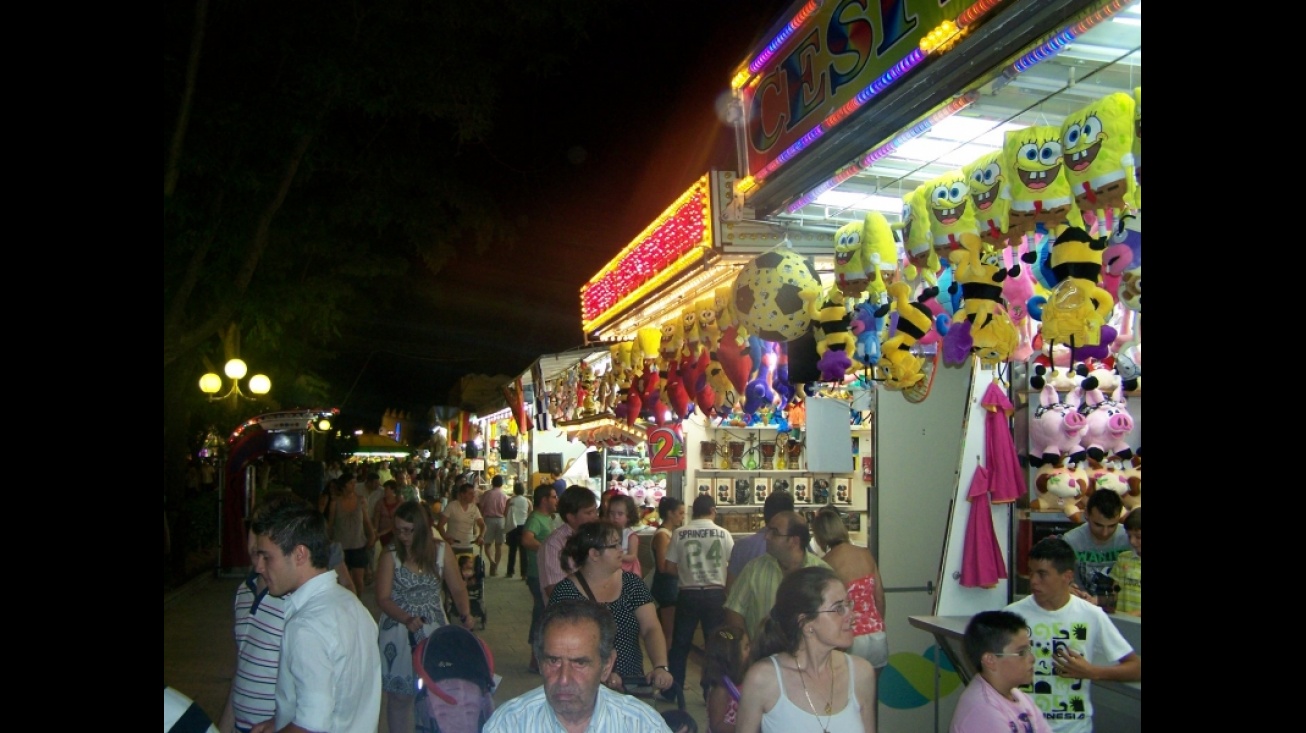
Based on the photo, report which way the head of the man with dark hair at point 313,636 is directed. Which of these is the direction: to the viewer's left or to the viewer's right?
to the viewer's left

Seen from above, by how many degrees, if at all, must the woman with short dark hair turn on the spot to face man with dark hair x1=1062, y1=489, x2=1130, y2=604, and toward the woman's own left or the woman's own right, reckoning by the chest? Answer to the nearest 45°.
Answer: approximately 45° to the woman's own left

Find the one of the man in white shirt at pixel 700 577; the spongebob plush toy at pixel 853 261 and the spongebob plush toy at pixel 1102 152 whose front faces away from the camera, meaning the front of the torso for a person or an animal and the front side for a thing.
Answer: the man in white shirt

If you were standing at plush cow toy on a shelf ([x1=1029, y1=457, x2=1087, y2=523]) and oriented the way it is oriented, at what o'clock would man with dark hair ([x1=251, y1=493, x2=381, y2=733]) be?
The man with dark hair is roughly at 1 o'clock from the plush cow toy on a shelf.

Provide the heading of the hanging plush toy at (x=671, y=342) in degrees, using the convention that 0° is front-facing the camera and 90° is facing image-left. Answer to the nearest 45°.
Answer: approximately 45°

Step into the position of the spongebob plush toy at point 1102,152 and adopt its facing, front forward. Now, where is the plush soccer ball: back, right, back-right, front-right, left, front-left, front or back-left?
right

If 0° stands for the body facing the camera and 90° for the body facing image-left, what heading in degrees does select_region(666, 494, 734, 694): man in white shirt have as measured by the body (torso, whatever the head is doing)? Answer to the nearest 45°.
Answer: approximately 180°
